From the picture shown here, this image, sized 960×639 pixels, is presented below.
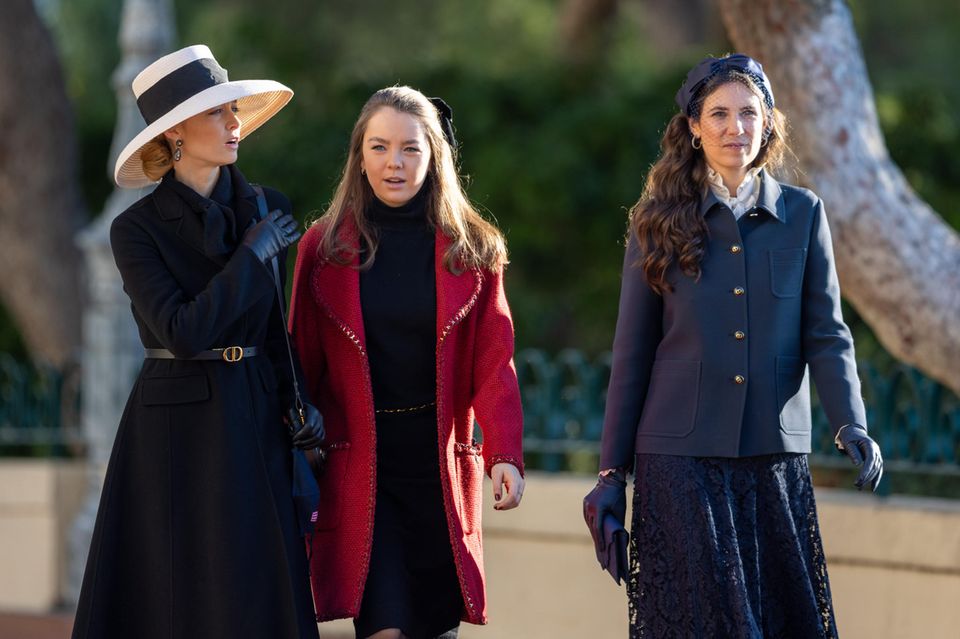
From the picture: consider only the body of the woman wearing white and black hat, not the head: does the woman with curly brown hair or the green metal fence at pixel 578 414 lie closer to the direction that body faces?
the woman with curly brown hair

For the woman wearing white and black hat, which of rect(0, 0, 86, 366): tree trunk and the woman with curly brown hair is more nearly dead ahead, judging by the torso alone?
the woman with curly brown hair

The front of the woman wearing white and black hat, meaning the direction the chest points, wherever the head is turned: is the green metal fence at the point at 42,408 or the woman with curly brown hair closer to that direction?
the woman with curly brown hair

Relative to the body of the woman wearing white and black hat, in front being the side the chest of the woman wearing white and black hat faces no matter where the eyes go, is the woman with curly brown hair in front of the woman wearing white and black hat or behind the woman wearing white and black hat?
in front

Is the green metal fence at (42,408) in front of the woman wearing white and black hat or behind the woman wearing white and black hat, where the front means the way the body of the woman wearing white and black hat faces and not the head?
behind

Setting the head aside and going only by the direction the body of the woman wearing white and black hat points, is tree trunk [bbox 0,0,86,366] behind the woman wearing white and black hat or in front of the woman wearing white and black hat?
behind

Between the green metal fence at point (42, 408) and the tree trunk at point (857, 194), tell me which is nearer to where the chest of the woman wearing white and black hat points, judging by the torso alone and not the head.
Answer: the tree trunk

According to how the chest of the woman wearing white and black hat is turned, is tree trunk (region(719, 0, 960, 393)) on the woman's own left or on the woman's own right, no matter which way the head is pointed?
on the woman's own left

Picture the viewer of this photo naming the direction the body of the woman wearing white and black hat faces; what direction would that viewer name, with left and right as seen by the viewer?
facing the viewer and to the right of the viewer
